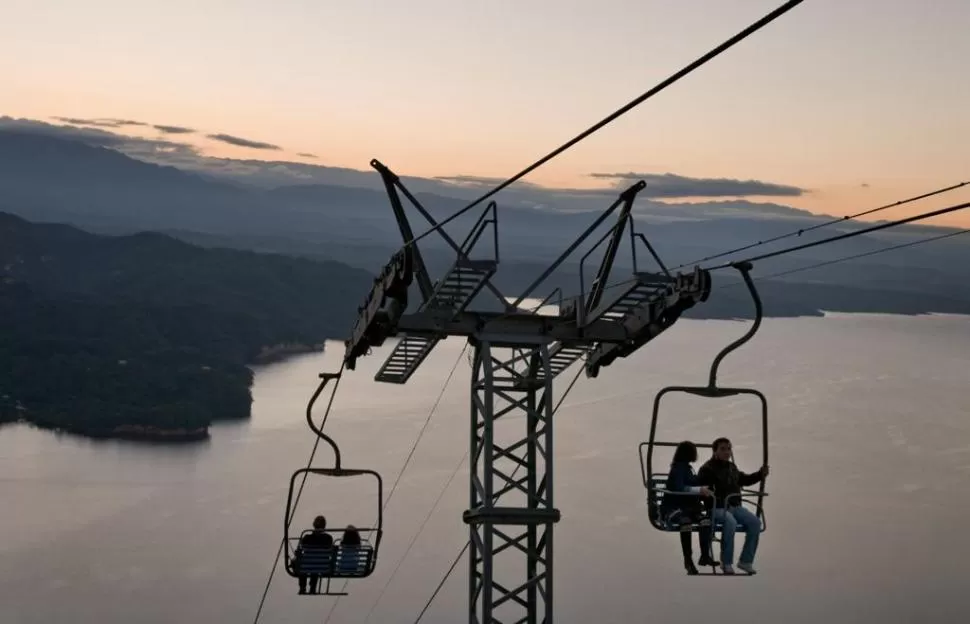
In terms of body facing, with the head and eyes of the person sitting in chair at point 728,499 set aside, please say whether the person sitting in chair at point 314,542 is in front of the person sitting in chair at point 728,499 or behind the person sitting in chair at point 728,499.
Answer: behind

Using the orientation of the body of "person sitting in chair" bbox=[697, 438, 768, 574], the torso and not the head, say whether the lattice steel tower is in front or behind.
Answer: behind

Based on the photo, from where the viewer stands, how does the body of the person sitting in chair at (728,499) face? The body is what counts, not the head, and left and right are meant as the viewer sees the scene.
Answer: facing the viewer and to the right of the viewer

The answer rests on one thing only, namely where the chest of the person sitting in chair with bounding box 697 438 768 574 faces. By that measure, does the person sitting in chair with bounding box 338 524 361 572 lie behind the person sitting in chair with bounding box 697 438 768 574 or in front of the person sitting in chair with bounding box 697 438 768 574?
behind

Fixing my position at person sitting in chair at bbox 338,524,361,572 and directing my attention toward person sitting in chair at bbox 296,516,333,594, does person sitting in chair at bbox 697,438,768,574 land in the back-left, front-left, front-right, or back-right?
back-left
